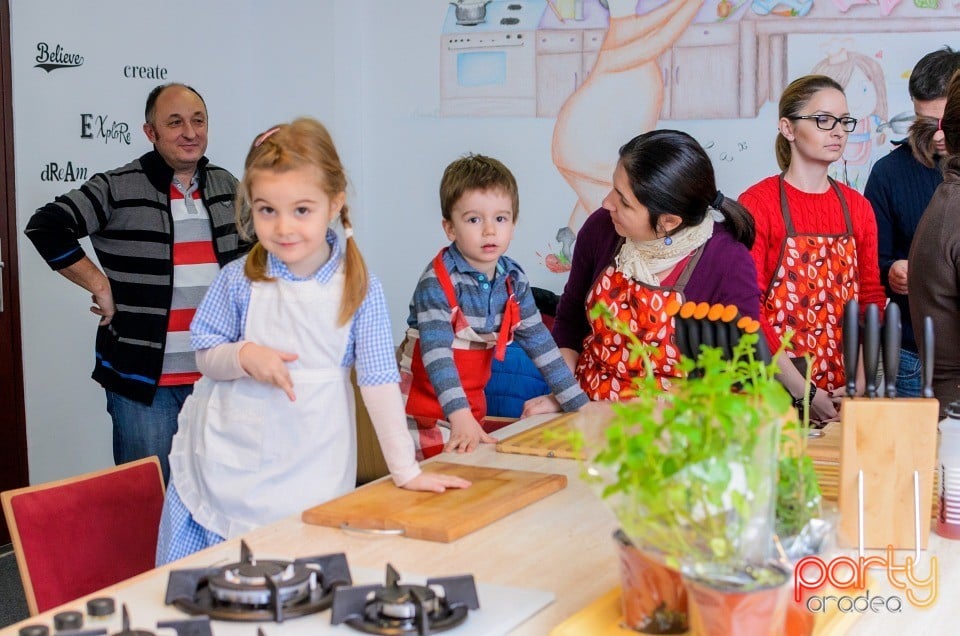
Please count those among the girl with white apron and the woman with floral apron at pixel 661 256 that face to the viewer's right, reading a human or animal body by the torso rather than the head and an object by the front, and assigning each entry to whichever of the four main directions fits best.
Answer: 0

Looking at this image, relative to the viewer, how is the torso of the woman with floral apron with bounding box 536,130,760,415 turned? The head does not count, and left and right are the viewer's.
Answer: facing the viewer and to the left of the viewer

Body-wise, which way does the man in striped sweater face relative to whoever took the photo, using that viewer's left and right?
facing the viewer and to the right of the viewer

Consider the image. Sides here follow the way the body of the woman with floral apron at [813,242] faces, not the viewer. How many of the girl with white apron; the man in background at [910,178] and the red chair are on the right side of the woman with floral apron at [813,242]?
2

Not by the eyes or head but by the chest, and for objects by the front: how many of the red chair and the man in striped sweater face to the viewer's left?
0

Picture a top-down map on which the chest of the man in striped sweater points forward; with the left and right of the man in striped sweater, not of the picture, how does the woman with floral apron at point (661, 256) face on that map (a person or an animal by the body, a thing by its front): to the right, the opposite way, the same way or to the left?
to the right

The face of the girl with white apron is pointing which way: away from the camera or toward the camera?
toward the camera

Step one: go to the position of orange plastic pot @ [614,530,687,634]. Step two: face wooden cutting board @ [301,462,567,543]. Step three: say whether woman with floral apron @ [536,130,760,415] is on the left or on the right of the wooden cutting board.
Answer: right

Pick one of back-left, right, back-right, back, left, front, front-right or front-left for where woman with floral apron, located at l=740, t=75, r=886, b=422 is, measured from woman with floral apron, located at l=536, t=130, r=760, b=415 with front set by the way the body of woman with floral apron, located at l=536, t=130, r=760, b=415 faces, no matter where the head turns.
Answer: back

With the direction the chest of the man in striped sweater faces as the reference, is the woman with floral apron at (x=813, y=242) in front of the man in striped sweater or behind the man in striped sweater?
in front

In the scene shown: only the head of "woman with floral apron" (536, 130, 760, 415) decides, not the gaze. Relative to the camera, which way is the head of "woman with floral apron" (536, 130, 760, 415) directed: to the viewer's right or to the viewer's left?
to the viewer's left

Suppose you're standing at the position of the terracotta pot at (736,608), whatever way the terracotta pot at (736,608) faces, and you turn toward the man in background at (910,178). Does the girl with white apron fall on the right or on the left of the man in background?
left

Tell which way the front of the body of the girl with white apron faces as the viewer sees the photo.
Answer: toward the camera

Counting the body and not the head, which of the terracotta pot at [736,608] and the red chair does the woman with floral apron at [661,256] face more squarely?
the red chair
